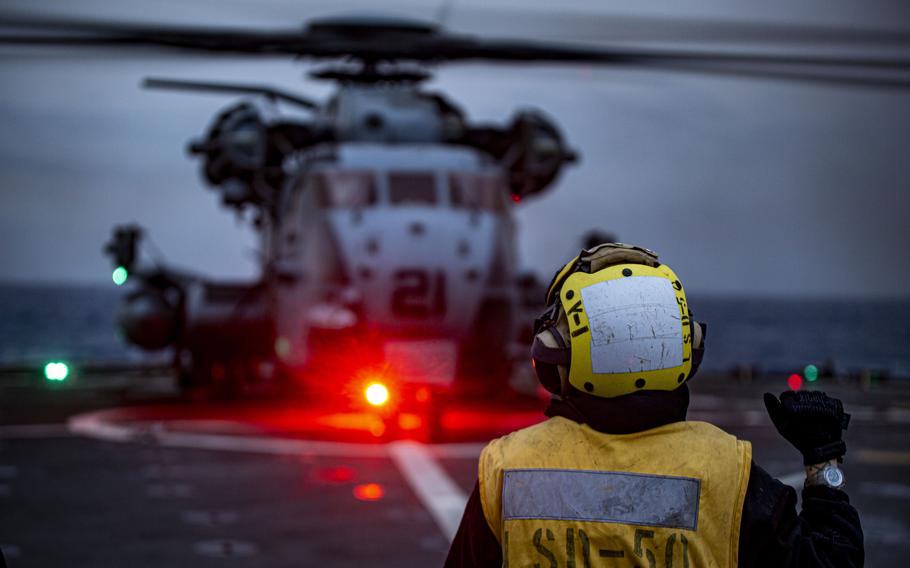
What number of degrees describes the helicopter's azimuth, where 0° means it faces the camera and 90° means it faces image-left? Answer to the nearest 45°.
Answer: approximately 0°
